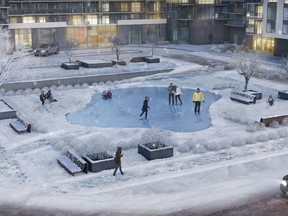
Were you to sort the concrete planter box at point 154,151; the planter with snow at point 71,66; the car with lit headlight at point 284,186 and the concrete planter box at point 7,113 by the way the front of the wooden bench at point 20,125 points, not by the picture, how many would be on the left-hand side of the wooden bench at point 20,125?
2

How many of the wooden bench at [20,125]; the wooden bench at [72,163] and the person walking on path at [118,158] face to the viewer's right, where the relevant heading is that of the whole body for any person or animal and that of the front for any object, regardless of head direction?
1
